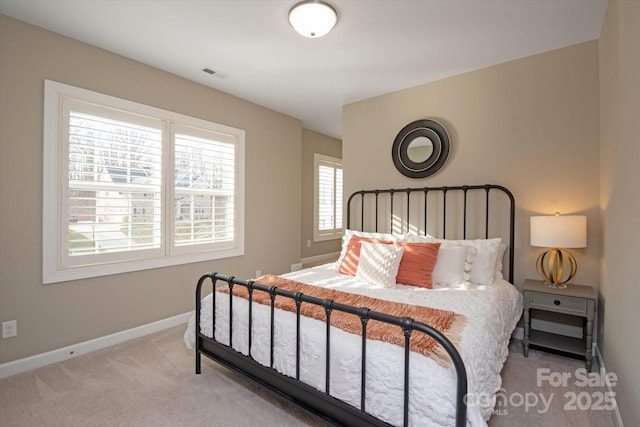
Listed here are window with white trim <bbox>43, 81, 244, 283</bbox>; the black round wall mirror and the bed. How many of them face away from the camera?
0

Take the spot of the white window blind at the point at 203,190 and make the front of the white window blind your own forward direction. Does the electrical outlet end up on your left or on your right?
on your right

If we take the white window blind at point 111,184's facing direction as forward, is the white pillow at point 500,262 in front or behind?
in front

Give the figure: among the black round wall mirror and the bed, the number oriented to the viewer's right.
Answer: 0

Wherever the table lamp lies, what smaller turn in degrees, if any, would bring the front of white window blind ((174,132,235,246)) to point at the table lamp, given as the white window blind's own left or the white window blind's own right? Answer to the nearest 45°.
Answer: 0° — it already faces it

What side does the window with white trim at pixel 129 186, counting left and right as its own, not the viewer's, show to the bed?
front

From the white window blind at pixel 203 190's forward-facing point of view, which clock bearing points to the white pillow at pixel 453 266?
The white pillow is roughly at 12 o'clock from the white window blind.

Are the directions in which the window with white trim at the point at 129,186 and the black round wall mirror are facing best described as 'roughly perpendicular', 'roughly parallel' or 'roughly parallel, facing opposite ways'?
roughly perpendicular

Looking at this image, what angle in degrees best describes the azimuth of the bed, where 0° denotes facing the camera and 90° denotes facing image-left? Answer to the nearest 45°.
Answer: approximately 45°

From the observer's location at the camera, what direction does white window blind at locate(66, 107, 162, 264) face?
facing the viewer and to the right of the viewer

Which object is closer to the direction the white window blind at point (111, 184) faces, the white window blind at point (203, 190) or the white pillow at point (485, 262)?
the white pillow

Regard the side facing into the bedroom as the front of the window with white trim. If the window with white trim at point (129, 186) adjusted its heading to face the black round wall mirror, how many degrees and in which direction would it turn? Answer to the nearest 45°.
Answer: approximately 45° to its left

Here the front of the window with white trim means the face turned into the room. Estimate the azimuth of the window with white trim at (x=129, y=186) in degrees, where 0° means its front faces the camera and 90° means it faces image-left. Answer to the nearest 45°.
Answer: approximately 315°

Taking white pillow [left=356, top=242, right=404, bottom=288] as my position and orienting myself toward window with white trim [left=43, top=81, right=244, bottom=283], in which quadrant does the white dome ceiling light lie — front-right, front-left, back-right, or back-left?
front-left

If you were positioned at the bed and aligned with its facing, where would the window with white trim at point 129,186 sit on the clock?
The window with white trim is roughly at 2 o'clock from the bed.

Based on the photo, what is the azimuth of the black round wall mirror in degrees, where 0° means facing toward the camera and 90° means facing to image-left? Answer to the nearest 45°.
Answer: approximately 0°

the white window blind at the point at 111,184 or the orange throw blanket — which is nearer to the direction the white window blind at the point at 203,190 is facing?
the orange throw blanket

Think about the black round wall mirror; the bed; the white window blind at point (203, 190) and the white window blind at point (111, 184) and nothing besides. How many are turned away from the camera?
0

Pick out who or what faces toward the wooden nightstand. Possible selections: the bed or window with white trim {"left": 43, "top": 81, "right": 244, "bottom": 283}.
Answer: the window with white trim
